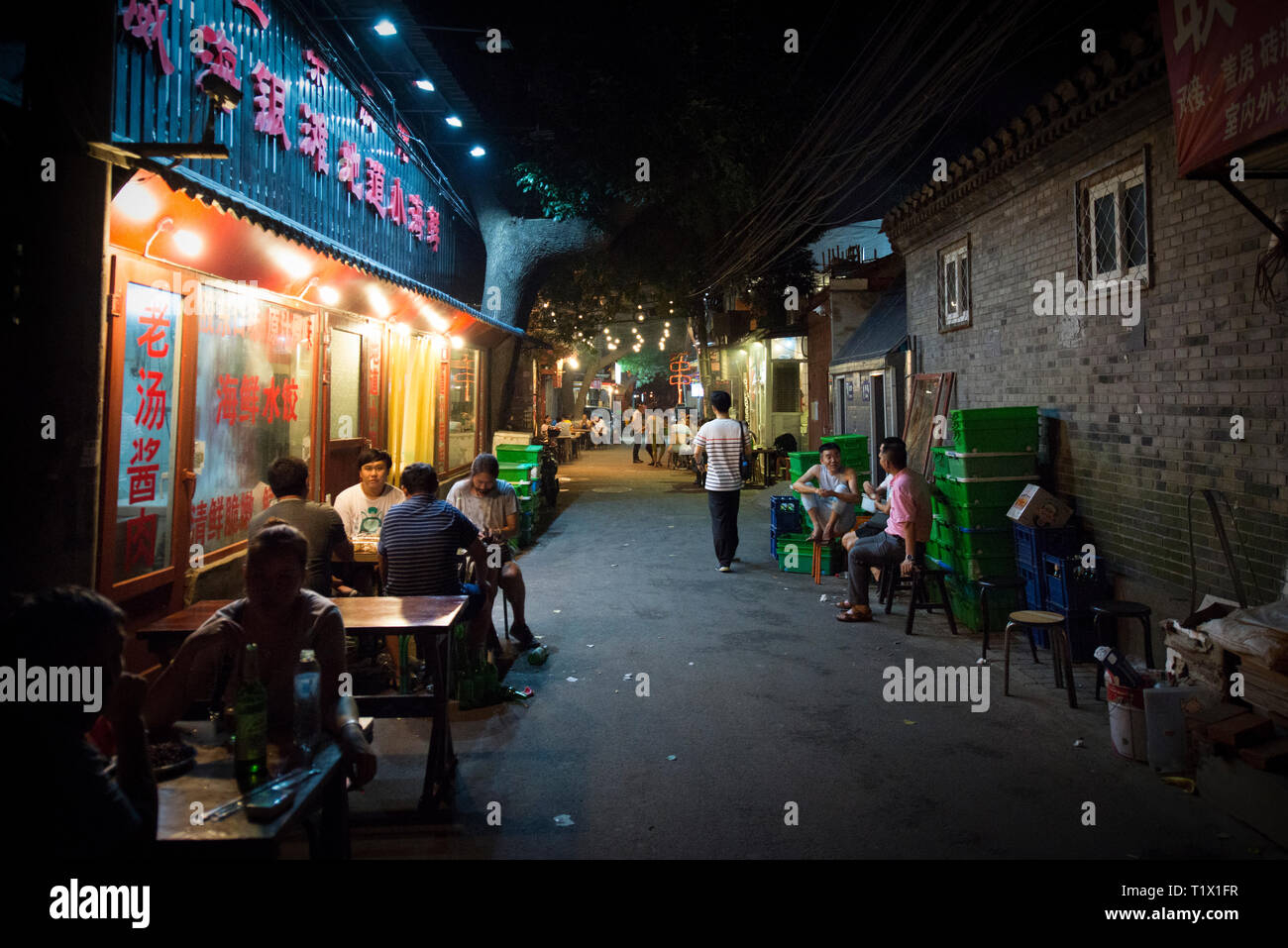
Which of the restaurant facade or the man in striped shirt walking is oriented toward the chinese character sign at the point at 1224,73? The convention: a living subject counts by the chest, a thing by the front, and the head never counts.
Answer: the restaurant facade

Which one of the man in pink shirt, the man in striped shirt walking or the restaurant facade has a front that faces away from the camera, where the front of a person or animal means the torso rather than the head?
the man in striped shirt walking

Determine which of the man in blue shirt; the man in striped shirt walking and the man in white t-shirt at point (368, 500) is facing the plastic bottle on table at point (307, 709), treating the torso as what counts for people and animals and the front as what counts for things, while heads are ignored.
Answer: the man in white t-shirt

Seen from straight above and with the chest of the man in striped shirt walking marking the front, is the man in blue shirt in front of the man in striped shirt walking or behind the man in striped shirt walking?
behind

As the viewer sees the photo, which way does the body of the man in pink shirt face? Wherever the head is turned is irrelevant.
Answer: to the viewer's left

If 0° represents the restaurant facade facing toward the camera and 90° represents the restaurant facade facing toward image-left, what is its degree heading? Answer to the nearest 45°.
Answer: approximately 315°

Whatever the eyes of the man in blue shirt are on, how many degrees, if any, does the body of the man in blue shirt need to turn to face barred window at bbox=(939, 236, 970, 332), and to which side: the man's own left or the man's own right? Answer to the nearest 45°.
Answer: approximately 45° to the man's own right

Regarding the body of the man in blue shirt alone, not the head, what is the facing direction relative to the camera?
away from the camera

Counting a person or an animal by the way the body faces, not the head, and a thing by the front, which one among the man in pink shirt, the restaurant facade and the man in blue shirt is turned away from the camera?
the man in blue shirt

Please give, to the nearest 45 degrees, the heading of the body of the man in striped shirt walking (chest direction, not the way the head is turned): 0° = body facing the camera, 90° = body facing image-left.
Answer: approximately 180°

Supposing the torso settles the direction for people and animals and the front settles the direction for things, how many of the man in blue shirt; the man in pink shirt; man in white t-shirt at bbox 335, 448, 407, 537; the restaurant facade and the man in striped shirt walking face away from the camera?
2
